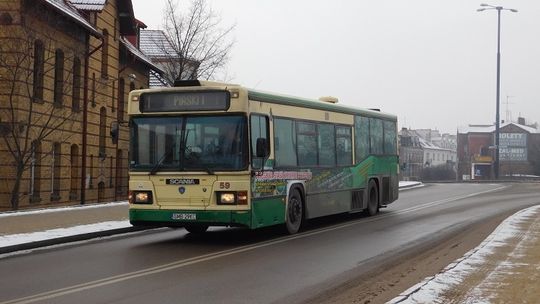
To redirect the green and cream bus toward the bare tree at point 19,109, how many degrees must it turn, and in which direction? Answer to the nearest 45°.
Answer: approximately 90° to its right

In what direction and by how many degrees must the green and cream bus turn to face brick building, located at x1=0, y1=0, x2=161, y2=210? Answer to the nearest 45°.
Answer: approximately 90° to its right
